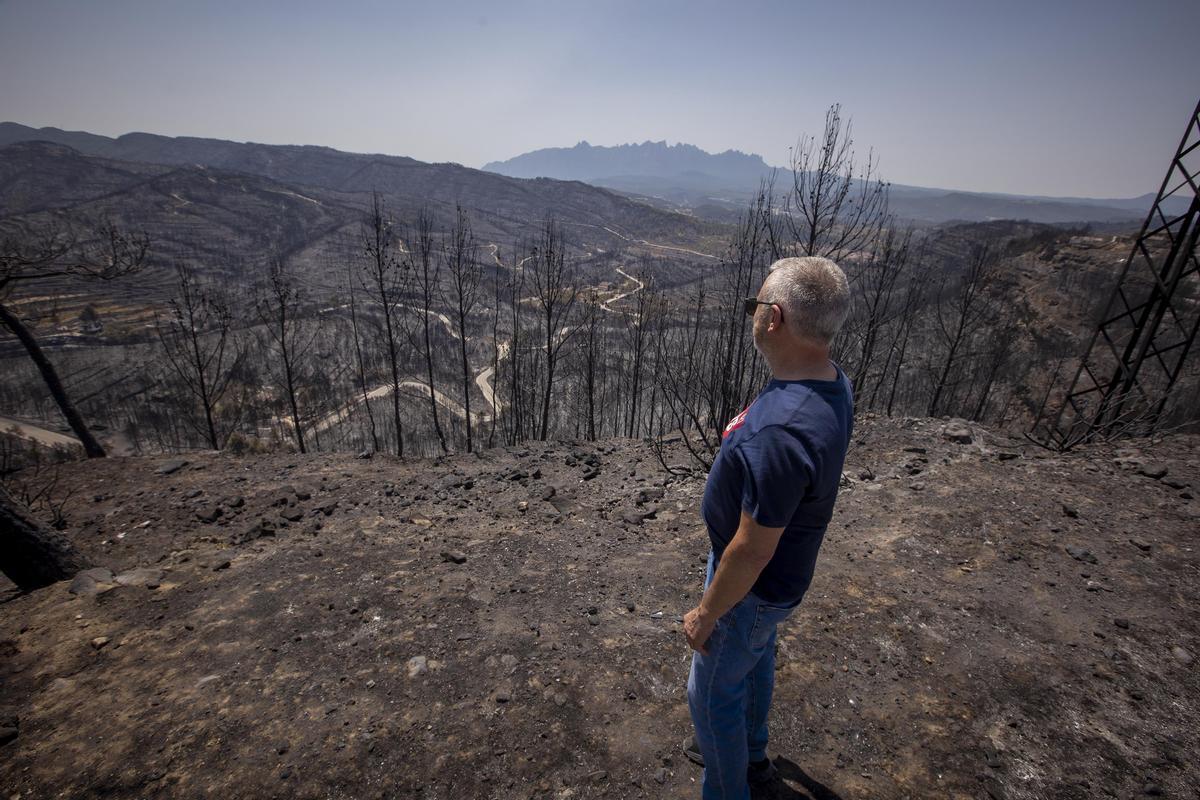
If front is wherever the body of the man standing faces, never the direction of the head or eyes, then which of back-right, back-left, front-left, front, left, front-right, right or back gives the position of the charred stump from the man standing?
front-left

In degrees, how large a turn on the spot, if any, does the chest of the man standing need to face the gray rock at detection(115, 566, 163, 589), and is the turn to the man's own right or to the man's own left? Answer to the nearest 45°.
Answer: approximately 45° to the man's own left

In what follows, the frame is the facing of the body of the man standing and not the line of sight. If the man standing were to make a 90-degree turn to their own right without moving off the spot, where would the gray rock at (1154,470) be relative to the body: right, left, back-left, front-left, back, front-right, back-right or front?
front

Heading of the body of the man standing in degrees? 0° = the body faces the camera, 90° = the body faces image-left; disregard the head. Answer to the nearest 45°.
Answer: approximately 135°

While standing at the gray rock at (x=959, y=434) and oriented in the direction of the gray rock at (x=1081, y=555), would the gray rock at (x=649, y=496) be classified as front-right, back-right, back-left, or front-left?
front-right

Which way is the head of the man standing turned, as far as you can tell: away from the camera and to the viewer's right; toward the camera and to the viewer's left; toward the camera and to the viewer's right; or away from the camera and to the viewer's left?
away from the camera and to the viewer's left

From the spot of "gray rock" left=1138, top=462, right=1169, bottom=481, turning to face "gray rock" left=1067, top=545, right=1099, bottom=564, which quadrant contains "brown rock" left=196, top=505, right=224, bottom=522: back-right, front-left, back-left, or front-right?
front-right

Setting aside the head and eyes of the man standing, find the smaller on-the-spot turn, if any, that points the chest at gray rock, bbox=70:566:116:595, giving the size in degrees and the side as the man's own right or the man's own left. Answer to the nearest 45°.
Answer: approximately 45° to the man's own left

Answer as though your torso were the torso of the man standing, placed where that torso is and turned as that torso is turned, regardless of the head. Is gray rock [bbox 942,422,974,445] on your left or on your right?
on your right

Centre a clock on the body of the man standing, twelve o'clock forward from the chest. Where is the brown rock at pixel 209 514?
The brown rock is roughly at 11 o'clock from the man standing.

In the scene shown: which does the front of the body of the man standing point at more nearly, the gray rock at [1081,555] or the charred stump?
the charred stump

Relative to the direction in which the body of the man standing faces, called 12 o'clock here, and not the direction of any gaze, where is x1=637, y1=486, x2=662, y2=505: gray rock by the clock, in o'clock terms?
The gray rock is roughly at 1 o'clock from the man standing.

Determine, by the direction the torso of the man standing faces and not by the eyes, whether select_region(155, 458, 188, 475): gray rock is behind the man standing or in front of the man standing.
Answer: in front

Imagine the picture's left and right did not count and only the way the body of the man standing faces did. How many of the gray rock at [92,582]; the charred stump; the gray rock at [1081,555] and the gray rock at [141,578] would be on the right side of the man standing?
1

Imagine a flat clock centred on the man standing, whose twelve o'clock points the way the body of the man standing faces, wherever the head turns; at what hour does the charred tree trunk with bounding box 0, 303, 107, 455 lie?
The charred tree trunk is roughly at 11 o'clock from the man standing.

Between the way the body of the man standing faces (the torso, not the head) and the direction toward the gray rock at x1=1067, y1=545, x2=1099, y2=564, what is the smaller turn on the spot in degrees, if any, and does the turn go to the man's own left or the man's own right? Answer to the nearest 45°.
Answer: approximately 90° to the man's own right

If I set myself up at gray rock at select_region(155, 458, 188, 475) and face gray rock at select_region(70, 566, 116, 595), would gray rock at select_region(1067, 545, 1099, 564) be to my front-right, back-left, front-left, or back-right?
front-left
